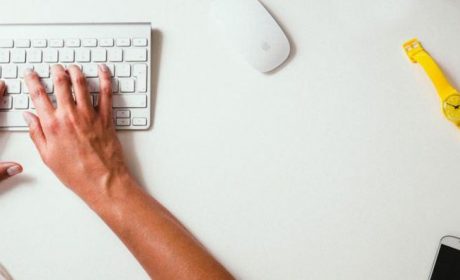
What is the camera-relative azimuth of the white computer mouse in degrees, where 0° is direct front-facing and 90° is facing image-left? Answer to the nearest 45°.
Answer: approximately 135°

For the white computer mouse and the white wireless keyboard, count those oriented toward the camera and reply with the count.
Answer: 1

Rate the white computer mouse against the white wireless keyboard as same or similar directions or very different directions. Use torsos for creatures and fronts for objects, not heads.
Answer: very different directions

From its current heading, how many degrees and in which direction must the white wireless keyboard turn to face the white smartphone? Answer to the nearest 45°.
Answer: approximately 45° to its left
